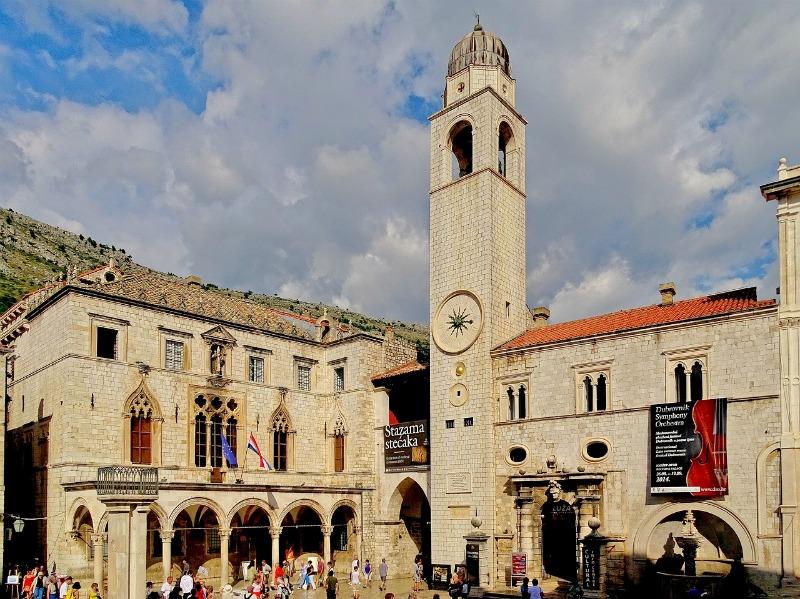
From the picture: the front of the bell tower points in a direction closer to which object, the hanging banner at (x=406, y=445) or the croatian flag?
the croatian flag

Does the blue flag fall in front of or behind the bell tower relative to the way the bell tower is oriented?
in front

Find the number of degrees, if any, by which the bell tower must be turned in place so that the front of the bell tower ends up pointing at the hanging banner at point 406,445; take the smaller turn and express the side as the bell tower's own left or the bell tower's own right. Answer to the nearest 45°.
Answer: approximately 90° to the bell tower's own right

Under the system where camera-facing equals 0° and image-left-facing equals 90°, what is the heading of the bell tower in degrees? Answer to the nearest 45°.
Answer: approximately 45°

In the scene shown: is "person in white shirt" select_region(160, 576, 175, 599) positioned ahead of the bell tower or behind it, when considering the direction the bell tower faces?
ahead

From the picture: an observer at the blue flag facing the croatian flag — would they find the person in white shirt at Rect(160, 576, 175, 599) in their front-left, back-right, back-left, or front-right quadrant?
back-right
